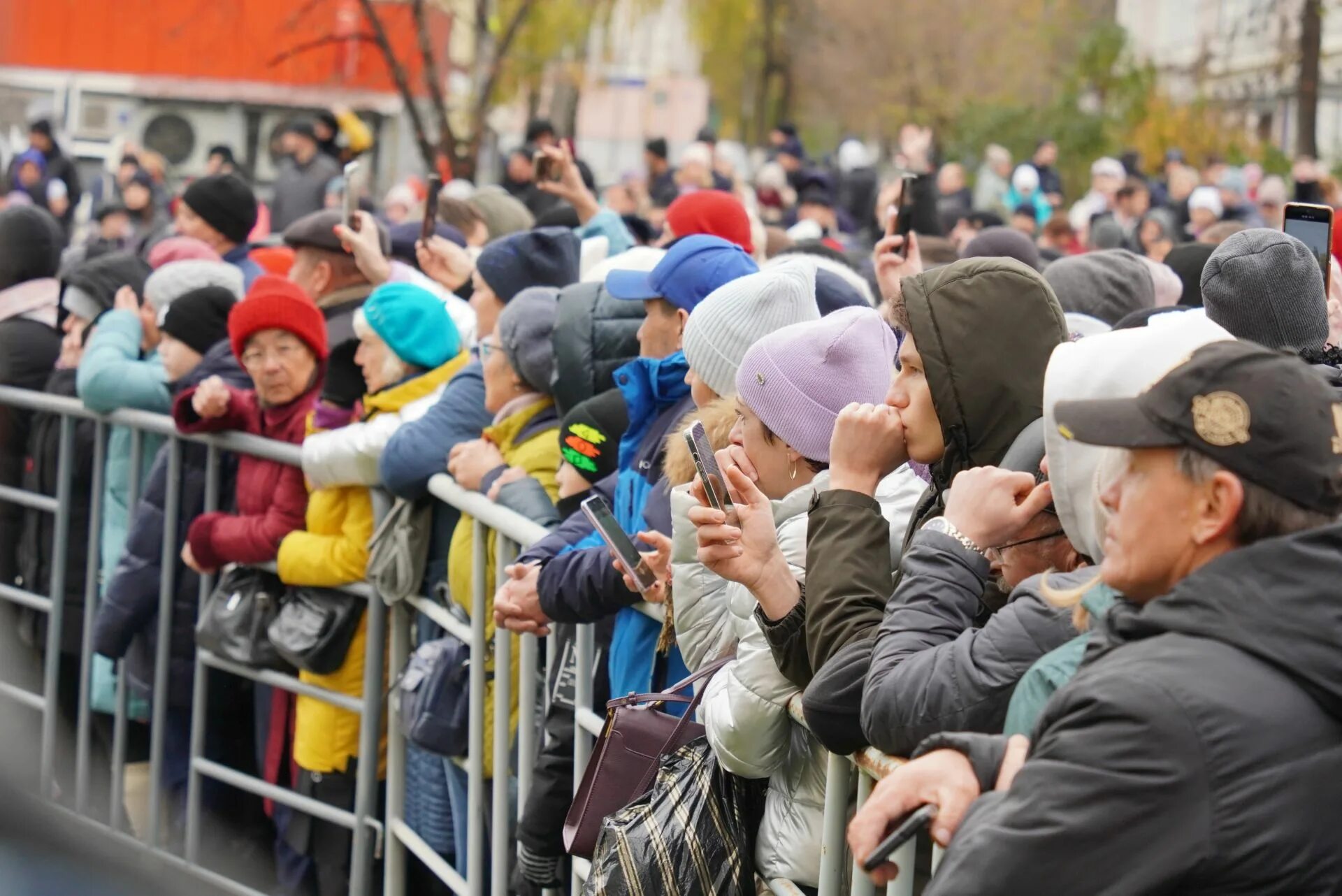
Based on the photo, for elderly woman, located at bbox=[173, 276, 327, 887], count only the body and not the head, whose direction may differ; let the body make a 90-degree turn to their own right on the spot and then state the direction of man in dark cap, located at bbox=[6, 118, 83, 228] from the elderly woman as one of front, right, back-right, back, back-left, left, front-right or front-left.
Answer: front-right

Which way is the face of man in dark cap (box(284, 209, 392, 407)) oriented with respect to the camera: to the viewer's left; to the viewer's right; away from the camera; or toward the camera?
to the viewer's left

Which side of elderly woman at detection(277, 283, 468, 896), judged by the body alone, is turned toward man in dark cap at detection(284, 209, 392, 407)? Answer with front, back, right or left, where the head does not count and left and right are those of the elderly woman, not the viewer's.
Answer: right

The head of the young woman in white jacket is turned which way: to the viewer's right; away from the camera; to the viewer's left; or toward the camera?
to the viewer's left

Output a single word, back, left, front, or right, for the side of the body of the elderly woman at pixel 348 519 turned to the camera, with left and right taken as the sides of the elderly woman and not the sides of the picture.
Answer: left

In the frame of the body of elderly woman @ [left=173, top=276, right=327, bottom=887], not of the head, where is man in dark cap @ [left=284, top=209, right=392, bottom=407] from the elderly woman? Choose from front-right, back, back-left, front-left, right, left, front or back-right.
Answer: back-right

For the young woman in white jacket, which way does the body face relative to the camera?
to the viewer's left

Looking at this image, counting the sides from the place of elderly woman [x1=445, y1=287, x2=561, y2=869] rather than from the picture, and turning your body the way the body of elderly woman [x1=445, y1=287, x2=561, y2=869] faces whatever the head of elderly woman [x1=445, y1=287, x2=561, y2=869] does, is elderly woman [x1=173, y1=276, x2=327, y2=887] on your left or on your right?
on your right

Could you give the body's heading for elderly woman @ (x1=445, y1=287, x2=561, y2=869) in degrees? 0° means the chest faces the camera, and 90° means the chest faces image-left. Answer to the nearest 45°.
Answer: approximately 90°
